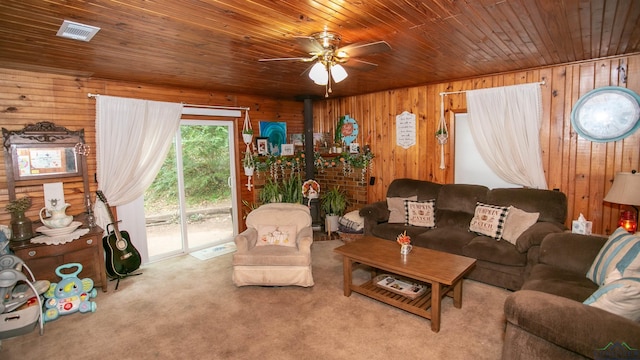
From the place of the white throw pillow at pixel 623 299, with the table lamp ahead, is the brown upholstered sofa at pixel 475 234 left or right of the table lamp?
left

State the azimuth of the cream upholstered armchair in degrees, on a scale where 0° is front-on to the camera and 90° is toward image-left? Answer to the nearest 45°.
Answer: approximately 0°

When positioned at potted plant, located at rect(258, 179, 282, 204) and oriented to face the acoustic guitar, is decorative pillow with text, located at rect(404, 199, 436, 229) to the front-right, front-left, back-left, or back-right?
back-left

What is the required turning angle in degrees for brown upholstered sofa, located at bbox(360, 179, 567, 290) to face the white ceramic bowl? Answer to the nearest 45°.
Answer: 0° — it already faces it

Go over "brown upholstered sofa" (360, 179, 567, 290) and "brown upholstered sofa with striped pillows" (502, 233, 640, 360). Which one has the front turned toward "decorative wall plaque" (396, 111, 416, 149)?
"brown upholstered sofa with striped pillows" (502, 233, 640, 360)

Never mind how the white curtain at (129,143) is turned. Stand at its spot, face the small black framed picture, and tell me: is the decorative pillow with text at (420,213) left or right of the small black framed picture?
right

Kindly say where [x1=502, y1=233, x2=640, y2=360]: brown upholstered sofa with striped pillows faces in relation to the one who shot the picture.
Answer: facing away from the viewer and to the left of the viewer

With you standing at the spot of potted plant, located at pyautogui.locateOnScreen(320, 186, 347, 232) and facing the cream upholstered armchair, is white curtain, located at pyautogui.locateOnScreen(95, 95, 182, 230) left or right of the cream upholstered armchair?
right

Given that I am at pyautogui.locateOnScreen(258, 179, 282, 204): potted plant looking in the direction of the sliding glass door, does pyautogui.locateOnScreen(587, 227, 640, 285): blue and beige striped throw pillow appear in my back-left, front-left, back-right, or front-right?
back-left

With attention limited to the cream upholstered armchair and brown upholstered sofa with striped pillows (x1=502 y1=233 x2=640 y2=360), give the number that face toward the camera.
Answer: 1

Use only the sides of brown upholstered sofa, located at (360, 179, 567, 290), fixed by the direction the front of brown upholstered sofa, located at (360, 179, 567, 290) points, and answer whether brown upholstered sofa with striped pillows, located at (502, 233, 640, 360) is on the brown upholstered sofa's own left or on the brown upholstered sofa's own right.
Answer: on the brown upholstered sofa's own left
